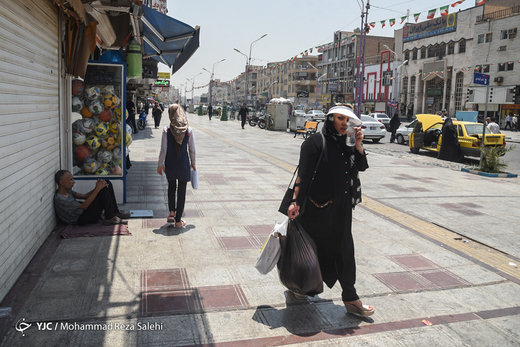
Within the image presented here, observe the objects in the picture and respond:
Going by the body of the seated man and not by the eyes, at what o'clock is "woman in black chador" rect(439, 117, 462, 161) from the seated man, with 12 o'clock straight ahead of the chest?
The woman in black chador is roughly at 11 o'clock from the seated man.

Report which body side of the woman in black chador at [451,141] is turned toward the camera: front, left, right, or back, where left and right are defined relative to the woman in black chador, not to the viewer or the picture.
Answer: back

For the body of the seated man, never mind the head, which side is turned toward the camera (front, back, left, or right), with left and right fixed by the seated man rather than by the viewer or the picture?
right

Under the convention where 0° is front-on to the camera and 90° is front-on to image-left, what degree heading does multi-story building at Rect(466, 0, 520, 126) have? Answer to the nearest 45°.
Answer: approximately 45°

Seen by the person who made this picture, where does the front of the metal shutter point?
facing to the right of the viewer

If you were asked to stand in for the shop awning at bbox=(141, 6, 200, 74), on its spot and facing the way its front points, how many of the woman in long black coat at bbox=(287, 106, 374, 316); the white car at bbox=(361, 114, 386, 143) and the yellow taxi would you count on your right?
1

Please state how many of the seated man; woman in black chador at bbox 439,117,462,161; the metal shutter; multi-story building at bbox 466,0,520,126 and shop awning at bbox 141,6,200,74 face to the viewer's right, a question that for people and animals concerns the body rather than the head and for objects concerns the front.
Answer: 3

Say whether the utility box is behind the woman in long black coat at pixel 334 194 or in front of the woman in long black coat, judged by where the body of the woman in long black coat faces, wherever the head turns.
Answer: behind

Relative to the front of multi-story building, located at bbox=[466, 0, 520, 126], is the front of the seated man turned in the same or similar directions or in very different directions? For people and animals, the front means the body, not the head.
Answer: very different directions

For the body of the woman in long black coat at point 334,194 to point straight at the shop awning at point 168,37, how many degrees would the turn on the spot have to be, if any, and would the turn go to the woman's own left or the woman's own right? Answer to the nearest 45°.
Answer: approximately 180°

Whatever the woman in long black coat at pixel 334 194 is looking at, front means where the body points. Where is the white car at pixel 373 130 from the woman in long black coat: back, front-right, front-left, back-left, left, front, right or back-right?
back-left

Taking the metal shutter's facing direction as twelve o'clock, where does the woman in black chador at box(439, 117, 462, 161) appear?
The woman in black chador is roughly at 11 o'clock from the metal shutter.

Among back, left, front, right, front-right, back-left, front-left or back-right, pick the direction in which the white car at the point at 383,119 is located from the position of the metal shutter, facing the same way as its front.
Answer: front-left
